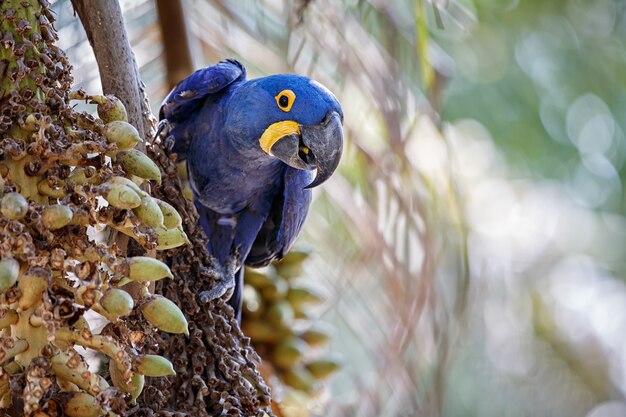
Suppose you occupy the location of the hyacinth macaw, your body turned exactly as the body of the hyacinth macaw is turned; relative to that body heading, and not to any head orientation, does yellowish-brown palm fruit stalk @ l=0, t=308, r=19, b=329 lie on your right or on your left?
on your right

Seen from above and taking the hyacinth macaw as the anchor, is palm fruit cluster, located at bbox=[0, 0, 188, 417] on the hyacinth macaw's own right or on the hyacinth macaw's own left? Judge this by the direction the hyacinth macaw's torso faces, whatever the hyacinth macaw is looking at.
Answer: on the hyacinth macaw's own right

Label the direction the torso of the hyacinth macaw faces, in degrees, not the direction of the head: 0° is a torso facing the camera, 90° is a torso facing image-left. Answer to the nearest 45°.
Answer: approximately 315°
